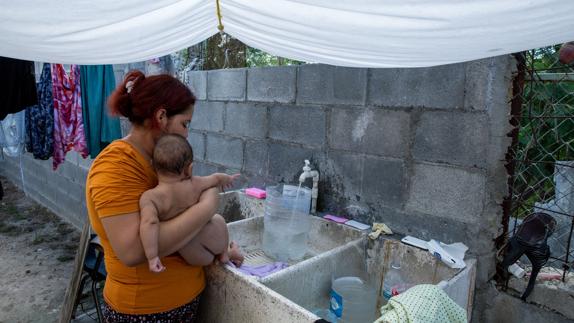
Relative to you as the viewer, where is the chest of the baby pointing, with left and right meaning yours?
facing away from the viewer and to the right of the viewer

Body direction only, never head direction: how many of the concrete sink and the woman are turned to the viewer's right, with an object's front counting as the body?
1

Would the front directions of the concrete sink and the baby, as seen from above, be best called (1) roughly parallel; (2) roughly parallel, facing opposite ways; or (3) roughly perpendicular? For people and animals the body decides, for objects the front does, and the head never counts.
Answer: roughly parallel, facing opposite ways

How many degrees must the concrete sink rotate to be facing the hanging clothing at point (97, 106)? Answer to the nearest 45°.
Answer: approximately 90° to its right

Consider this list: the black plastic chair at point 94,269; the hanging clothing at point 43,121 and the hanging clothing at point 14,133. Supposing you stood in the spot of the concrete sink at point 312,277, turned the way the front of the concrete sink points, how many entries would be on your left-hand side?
0

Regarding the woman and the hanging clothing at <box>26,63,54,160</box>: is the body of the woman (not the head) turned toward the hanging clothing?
no

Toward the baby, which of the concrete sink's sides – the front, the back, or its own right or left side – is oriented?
front

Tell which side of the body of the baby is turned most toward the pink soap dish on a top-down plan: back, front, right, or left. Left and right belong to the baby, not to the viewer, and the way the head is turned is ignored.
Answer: front

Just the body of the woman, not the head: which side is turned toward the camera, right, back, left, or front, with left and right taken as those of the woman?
right

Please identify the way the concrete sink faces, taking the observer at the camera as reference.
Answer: facing the viewer and to the left of the viewer

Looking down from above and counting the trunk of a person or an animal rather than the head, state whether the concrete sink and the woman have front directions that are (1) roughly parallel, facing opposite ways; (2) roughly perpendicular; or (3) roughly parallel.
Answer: roughly parallel, facing opposite ways

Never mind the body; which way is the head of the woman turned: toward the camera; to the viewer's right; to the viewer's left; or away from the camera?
to the viewer's right

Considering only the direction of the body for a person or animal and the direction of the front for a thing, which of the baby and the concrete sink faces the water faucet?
the baby

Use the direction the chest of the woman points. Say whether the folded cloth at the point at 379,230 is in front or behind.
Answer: in front

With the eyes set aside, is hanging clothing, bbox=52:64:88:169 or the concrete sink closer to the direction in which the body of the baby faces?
the concrete sink
